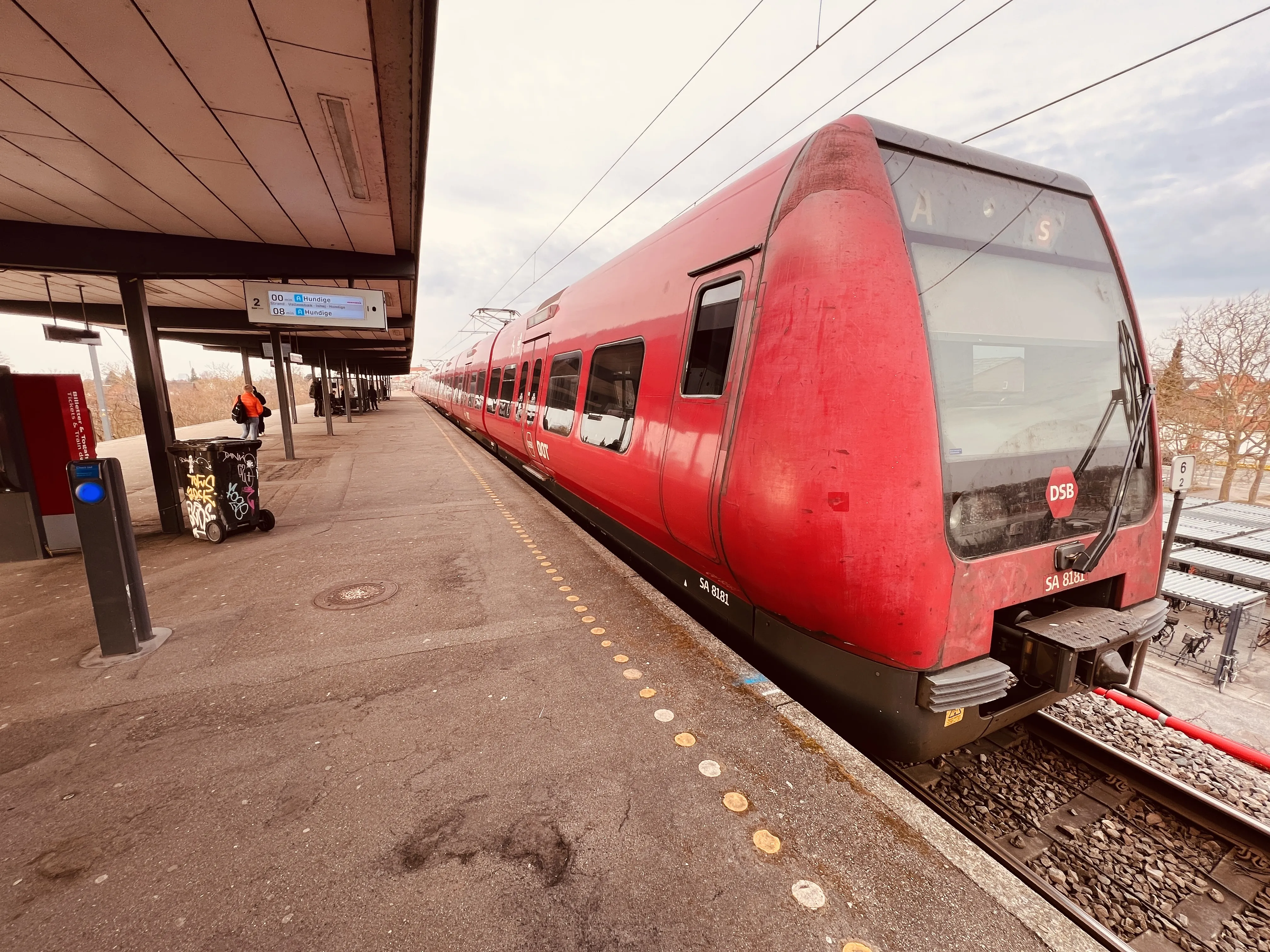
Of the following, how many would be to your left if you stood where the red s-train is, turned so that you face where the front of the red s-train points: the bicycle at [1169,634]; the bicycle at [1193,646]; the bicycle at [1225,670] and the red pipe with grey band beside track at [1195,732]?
4

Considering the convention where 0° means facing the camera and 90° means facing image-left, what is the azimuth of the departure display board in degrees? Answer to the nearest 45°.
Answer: approximately 0°

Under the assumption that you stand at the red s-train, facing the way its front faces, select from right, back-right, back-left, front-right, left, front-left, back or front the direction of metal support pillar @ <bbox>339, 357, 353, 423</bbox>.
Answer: back

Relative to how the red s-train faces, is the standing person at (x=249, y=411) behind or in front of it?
behind

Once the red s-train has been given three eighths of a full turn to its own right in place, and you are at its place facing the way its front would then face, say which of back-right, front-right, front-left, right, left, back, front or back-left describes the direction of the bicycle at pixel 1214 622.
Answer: back-right

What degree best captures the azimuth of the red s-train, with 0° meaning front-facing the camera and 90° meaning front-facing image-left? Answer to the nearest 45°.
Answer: approximately 315°

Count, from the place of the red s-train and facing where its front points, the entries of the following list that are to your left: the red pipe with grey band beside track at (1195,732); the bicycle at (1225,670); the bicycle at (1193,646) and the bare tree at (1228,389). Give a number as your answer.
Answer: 4

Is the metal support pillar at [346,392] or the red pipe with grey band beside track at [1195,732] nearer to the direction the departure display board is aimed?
the red pipe with grey band beside track

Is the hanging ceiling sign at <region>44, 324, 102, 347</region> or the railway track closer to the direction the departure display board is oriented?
the railway track

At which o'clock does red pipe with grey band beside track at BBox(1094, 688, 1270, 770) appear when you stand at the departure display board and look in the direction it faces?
The red pipe with grey band beside track is roughly at 11 o'clock from the departure display board.
